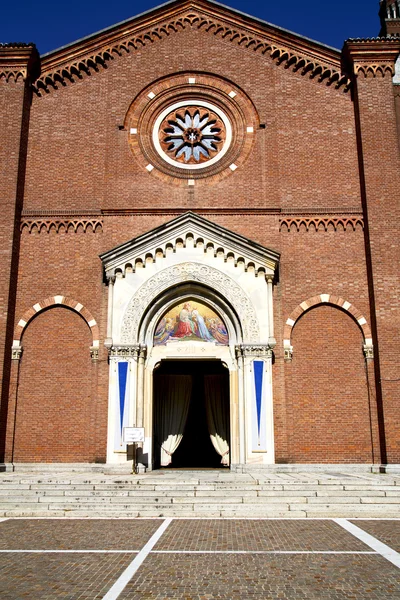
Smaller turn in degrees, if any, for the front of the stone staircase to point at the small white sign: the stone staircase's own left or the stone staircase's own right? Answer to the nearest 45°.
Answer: approximately 135° to the stone staircase's own right
